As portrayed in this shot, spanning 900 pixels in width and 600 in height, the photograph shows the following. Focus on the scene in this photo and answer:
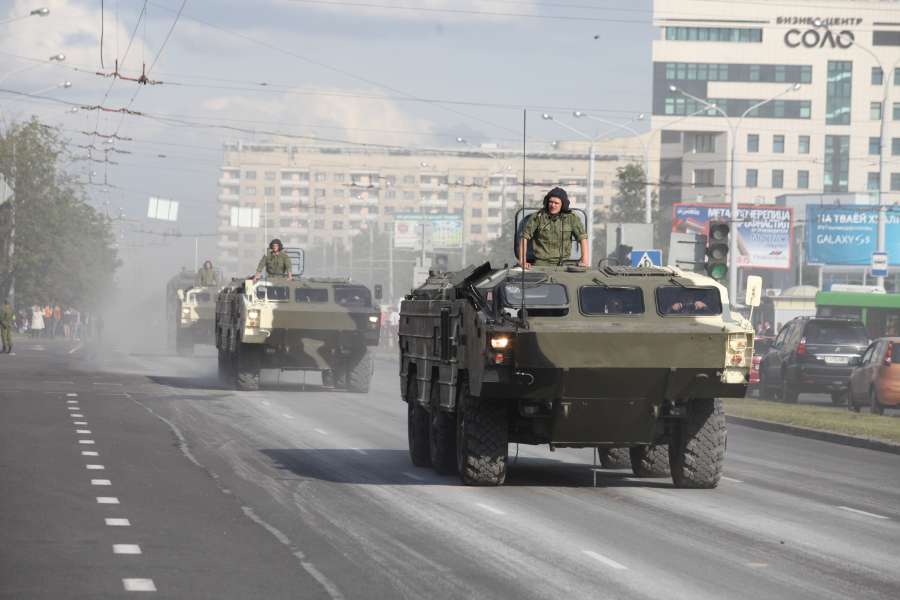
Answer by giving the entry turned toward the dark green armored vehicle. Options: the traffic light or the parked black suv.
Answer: the traffic light

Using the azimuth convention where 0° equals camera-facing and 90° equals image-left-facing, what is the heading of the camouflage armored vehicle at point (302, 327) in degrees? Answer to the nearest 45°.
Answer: approximately 0°

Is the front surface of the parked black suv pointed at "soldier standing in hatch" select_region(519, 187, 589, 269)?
no

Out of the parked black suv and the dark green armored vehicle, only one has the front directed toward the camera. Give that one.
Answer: the dark green armored vehicle

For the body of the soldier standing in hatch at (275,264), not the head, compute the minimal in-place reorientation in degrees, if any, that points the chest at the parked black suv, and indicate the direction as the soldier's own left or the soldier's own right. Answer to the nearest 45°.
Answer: approximately 90° to the soldier's own left

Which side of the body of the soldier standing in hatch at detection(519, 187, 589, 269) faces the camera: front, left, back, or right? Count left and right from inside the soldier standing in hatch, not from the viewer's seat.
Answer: front

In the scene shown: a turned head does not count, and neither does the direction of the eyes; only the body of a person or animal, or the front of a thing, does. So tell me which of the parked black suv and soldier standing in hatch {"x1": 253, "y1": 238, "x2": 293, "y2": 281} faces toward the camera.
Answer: the soldier standing in hatch

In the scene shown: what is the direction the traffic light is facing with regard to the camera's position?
facing the viewer

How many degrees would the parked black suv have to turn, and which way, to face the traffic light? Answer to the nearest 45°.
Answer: approximately 135° to its left

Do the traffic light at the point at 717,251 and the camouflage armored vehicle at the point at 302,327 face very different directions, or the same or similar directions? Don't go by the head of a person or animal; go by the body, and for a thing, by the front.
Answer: same or similar directions

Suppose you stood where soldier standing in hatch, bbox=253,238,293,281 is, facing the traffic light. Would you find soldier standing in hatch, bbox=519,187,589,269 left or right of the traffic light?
right

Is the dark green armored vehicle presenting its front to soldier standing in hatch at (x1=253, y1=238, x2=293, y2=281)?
no

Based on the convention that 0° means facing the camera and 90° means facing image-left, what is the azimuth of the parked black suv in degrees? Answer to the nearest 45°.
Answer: approximately 135°

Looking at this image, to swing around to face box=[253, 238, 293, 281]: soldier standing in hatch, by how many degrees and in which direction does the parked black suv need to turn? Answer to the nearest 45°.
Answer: approximately 90° to its left

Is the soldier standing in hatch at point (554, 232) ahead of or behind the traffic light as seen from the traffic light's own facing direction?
ahead

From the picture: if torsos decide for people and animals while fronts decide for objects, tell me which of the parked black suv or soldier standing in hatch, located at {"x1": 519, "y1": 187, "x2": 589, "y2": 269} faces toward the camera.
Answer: the soldier standing in hatch
